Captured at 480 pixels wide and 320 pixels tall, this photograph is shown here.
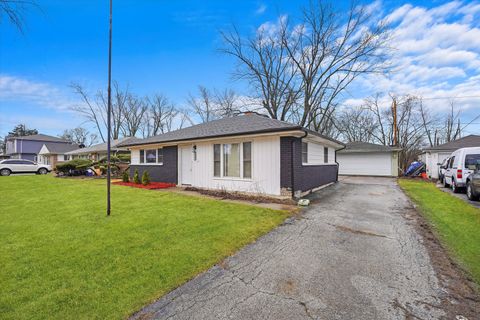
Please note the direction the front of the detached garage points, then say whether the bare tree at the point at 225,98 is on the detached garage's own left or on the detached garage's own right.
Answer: on the detached garage's own right

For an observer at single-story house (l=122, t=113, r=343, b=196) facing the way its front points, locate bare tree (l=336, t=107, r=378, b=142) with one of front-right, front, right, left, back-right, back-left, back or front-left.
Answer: back

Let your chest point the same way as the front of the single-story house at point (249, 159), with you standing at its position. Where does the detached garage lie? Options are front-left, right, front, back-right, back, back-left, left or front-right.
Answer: back

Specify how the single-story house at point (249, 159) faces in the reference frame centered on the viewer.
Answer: facing the viewer and to the left of the viewer

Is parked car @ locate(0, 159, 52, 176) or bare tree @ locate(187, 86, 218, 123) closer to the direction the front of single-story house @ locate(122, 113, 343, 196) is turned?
the parked car

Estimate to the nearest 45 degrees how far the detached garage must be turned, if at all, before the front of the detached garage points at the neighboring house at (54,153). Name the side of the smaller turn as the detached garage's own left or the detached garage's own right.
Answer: approximately 90° to the detached garage's own right

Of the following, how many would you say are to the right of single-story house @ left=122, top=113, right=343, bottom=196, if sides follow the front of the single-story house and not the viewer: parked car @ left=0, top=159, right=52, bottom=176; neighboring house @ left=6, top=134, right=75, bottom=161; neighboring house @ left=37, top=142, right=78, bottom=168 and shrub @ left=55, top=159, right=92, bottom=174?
4

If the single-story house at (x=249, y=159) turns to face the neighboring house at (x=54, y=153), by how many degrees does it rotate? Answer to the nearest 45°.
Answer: approximately 90° to its right

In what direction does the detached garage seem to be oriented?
toward the camera
